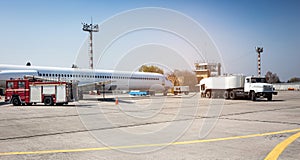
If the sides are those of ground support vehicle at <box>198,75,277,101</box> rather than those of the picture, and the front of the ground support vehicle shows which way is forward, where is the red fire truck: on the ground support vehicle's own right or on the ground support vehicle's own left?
on the ground support vehicle's own right

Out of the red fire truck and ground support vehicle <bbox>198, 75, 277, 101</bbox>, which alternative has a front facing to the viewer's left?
the red fire truck

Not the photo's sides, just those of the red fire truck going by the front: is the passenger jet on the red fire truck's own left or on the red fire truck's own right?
on the red fire truck's own right

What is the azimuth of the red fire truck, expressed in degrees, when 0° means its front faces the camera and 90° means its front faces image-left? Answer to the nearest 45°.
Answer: approximately 90°

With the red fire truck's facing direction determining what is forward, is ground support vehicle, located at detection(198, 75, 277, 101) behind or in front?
behind

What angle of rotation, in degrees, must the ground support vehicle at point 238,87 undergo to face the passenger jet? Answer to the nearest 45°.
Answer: approximately 135° to its right

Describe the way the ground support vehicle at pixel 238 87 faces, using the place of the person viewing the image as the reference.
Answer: facing the viewer and to the right of the viewer
